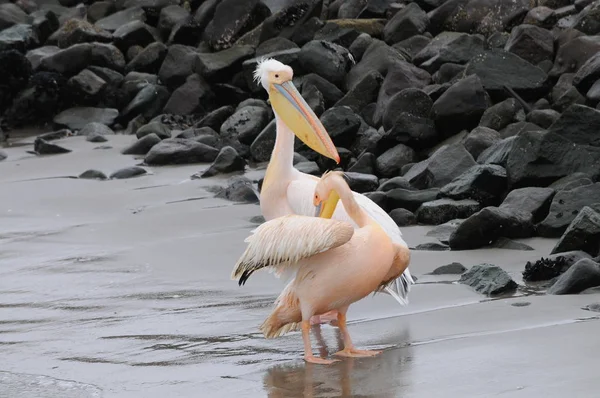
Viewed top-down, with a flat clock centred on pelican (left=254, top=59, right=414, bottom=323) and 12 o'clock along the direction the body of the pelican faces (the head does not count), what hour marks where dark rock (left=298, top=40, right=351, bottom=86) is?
The dark rock is roughly at 3 o'clock from the pelican.

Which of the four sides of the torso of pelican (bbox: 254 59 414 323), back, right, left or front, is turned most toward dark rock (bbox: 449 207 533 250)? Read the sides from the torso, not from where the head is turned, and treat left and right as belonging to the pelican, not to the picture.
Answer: back

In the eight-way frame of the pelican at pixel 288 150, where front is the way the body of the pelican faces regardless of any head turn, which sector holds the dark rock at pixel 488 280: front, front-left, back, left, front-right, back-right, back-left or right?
back-left

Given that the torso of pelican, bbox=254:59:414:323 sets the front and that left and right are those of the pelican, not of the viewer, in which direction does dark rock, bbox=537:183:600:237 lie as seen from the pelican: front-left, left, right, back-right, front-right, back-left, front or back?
back

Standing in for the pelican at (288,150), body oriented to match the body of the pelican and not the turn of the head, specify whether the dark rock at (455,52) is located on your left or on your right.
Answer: on your right

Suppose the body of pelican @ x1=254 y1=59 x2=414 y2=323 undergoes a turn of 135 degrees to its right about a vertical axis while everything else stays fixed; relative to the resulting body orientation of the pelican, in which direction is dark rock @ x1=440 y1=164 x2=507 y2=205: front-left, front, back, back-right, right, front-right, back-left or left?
front

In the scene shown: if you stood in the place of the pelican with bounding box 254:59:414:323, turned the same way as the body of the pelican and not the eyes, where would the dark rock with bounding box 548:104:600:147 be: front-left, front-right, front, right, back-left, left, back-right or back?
back-right

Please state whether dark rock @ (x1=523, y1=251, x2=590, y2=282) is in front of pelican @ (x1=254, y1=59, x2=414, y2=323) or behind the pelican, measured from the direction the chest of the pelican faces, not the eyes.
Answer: behind

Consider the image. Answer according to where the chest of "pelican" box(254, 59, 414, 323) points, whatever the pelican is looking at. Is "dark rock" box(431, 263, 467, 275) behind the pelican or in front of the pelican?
behind

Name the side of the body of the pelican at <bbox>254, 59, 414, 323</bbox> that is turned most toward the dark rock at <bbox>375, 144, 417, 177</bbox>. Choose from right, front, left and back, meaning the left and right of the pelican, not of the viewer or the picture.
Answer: right

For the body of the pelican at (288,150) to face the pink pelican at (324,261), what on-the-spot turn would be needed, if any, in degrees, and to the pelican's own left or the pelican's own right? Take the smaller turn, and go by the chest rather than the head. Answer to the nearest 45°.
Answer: approximately 90° to the pelican's own left

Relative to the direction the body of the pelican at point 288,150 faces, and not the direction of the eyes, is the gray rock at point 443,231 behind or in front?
behind

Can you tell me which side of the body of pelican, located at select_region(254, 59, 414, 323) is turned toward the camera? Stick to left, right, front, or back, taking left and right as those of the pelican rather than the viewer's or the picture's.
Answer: left

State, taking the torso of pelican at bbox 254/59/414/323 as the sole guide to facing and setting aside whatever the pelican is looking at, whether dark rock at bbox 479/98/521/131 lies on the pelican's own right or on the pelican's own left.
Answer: on the pelican's own right

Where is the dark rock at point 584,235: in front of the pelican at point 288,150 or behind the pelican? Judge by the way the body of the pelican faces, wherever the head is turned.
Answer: behind
